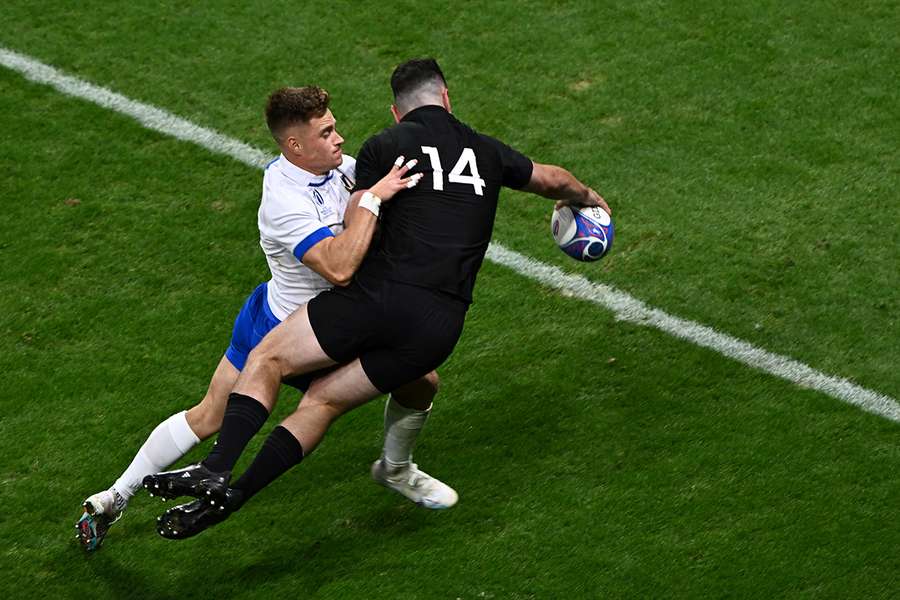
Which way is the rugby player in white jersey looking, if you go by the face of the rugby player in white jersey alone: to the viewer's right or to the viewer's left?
to the viewer's right

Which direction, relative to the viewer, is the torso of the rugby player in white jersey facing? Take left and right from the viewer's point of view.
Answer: facing the viewer and to the right of the viewer
